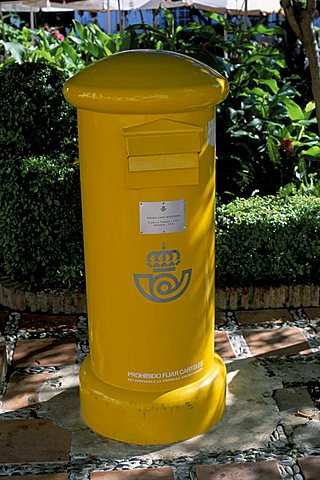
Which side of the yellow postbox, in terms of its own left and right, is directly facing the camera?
front

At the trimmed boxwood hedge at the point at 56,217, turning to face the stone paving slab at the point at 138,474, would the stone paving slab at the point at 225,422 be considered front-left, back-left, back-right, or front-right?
front-left

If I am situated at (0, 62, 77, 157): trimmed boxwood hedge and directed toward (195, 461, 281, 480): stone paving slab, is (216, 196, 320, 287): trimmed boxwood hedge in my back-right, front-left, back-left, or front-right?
front-left

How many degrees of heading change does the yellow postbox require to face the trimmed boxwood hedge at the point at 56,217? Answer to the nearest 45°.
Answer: approximately 180°

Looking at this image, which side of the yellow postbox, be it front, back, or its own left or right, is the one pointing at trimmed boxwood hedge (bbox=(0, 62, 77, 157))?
back

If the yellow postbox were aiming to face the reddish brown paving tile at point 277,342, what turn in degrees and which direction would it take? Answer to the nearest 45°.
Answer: approximately 135° to its left

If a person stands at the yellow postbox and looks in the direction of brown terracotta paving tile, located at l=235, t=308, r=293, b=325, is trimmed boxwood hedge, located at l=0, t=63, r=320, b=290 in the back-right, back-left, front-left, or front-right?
front-left

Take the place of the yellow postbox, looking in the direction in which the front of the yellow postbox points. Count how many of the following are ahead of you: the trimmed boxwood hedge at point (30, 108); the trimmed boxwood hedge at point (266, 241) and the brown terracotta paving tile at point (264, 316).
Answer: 0

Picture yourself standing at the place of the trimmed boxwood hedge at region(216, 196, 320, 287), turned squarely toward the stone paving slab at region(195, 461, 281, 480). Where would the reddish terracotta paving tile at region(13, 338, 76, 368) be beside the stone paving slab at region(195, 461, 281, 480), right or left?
right

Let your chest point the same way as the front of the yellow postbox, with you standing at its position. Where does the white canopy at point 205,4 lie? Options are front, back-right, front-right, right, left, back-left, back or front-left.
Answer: back

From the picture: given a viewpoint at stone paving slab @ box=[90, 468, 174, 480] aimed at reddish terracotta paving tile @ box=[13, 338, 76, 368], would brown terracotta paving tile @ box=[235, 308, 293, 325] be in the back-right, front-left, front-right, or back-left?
front-right

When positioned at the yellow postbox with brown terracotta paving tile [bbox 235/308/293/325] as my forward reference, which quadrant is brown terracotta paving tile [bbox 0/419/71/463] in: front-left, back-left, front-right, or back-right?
back-left
